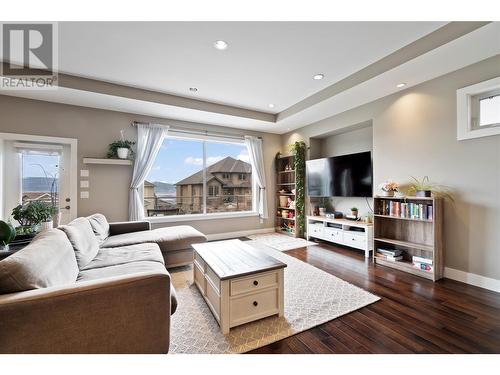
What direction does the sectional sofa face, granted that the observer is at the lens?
facing to the right of the viewer

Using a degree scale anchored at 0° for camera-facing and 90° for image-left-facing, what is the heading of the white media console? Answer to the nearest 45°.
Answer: approximately 45°

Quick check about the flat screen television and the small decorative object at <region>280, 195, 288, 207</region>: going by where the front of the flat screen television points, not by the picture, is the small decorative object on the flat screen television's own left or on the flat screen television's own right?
on the flat screen television's own right

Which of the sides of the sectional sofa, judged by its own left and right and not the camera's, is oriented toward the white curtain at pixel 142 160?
left

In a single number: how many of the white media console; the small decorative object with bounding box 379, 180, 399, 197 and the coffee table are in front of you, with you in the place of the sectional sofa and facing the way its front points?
3

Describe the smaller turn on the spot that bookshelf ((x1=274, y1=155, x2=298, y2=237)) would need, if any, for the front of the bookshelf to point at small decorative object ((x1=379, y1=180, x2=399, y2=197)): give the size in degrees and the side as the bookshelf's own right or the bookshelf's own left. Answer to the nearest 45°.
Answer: approximately 90° to the bookshelf's own left

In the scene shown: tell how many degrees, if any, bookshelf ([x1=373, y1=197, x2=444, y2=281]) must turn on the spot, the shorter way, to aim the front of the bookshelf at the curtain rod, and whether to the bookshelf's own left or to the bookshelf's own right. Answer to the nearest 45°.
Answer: approximately 45° to the bookshelf's own right

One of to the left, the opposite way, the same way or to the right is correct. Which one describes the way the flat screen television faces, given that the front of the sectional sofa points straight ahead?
the opposite way

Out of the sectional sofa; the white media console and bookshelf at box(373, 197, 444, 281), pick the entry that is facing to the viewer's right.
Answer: the sectional sofa

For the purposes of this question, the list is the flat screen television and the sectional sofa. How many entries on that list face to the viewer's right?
1
